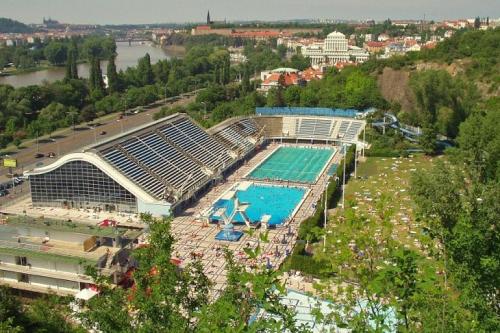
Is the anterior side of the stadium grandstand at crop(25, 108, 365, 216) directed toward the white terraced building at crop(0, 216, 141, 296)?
no

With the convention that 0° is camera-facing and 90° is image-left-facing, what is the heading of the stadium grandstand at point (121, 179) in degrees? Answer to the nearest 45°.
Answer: approximately 315°
